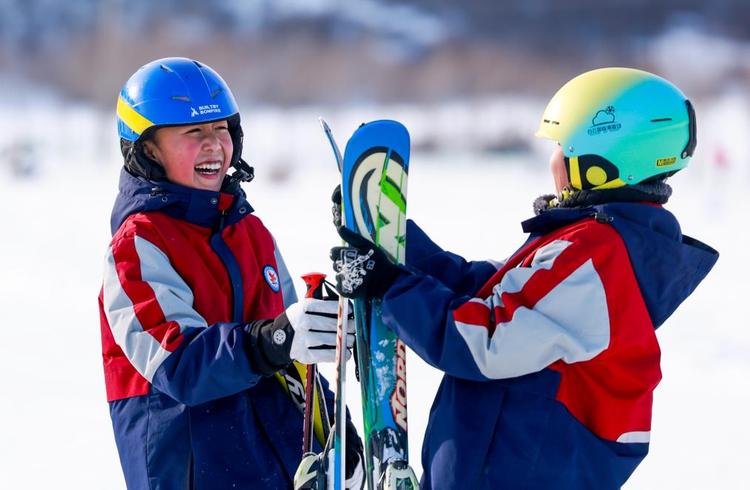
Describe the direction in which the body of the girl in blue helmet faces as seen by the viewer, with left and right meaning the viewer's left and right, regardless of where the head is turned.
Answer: facing the viewer and to the right of the viewer

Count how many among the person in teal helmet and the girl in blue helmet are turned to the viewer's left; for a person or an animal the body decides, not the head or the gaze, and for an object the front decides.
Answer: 1

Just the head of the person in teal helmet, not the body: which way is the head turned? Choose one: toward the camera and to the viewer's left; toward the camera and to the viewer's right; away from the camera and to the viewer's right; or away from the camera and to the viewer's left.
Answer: away from the camera and to the viewer's left

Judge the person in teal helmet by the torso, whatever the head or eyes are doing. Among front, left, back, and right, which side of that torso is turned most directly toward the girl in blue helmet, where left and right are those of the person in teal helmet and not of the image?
front

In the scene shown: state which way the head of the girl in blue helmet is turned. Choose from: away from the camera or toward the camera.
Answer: toward the camera

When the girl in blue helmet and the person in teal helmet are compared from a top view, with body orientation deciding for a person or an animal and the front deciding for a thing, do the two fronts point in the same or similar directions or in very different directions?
very different directions

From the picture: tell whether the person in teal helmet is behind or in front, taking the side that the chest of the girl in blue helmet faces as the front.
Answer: in front

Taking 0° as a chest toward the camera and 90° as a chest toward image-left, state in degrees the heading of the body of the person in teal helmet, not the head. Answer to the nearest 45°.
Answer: approximately 90°
